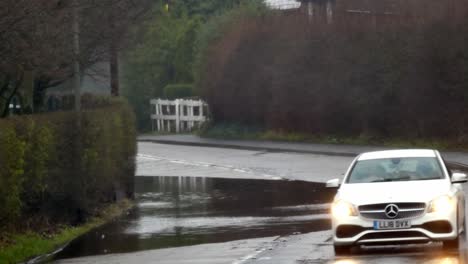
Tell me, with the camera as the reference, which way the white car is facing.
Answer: facing the viewer

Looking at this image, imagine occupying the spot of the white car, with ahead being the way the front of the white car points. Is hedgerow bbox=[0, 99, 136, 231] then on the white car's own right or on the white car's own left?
on the white car's own right

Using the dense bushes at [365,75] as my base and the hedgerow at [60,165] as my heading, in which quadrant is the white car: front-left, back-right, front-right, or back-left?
front-left

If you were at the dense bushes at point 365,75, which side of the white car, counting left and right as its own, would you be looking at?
back

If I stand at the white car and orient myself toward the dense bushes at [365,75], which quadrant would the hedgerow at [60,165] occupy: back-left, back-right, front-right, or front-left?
front-left

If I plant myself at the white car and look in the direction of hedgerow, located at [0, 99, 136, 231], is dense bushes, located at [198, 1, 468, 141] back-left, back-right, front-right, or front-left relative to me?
front-right

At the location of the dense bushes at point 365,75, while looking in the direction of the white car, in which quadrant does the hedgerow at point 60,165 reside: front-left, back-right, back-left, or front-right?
front-right
